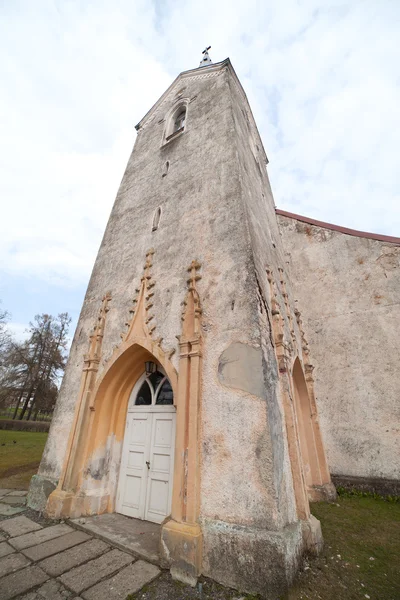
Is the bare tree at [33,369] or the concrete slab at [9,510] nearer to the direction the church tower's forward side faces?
the concrete slab

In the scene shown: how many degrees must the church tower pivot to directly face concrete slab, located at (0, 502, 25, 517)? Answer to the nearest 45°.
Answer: approximately 90° to its right

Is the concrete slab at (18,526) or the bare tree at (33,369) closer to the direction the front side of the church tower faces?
the concrete slab

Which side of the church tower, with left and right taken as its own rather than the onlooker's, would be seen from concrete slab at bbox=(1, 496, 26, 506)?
right

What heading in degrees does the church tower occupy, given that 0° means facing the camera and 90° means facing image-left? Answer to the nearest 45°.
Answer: approximately 45°

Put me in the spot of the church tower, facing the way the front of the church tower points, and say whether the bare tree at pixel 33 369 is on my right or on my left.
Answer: on my right

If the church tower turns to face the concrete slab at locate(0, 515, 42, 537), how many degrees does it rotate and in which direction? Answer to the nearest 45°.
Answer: approximately 45° to its right
